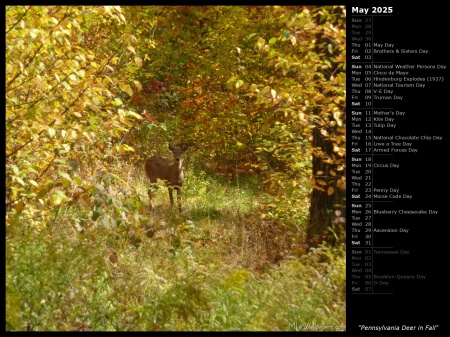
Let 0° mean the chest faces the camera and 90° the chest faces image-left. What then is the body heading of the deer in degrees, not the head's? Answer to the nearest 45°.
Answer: approximately 315°
